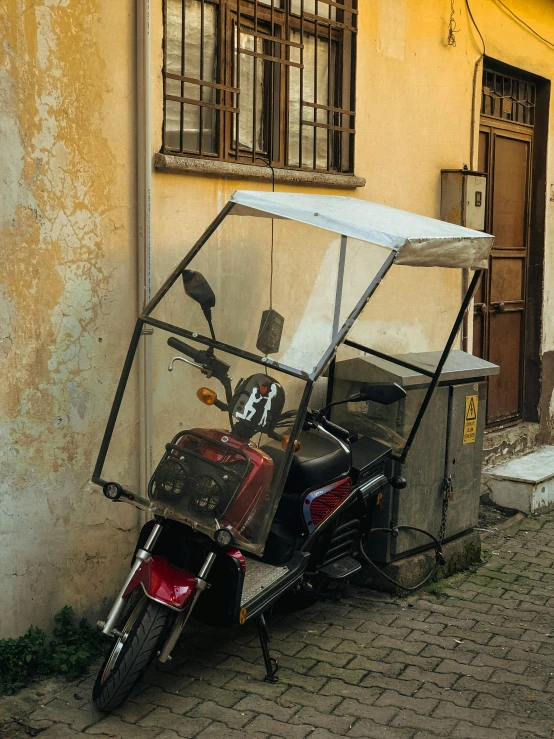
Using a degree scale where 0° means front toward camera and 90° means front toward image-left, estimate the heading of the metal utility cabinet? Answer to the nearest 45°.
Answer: approximately 315°

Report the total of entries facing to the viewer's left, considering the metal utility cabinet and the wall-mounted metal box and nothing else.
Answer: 0

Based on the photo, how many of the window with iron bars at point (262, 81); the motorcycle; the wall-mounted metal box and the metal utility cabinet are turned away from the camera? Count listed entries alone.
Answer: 0

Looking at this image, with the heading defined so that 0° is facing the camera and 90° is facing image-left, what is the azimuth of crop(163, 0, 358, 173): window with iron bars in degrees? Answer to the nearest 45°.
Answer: approximately 315°

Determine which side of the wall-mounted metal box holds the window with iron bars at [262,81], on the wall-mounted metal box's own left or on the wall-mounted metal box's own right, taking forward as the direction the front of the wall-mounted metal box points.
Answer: on the wall-mounted metal box's own right

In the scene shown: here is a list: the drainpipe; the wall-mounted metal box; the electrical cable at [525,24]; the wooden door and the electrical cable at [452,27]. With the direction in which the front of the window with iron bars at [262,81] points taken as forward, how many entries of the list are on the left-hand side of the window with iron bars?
4

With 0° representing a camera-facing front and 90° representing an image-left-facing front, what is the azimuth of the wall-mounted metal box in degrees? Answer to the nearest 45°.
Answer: approximately 315°

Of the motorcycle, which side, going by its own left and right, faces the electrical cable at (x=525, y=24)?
back

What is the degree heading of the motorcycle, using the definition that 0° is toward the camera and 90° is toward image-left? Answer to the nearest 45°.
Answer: approximately 45°

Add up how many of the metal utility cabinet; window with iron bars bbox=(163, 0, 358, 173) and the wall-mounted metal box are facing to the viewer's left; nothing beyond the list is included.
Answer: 0

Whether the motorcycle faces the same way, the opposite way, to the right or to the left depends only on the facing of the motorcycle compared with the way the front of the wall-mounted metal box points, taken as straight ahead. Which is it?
to the right

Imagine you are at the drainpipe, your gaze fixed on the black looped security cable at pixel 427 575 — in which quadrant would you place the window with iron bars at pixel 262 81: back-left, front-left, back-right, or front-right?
front-left

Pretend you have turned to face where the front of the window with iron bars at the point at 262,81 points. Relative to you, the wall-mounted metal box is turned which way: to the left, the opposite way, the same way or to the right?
the same way

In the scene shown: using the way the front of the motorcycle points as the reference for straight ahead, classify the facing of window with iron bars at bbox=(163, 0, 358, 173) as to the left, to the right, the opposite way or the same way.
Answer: to the left

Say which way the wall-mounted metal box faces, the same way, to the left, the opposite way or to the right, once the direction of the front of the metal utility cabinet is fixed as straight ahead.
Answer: the same way
